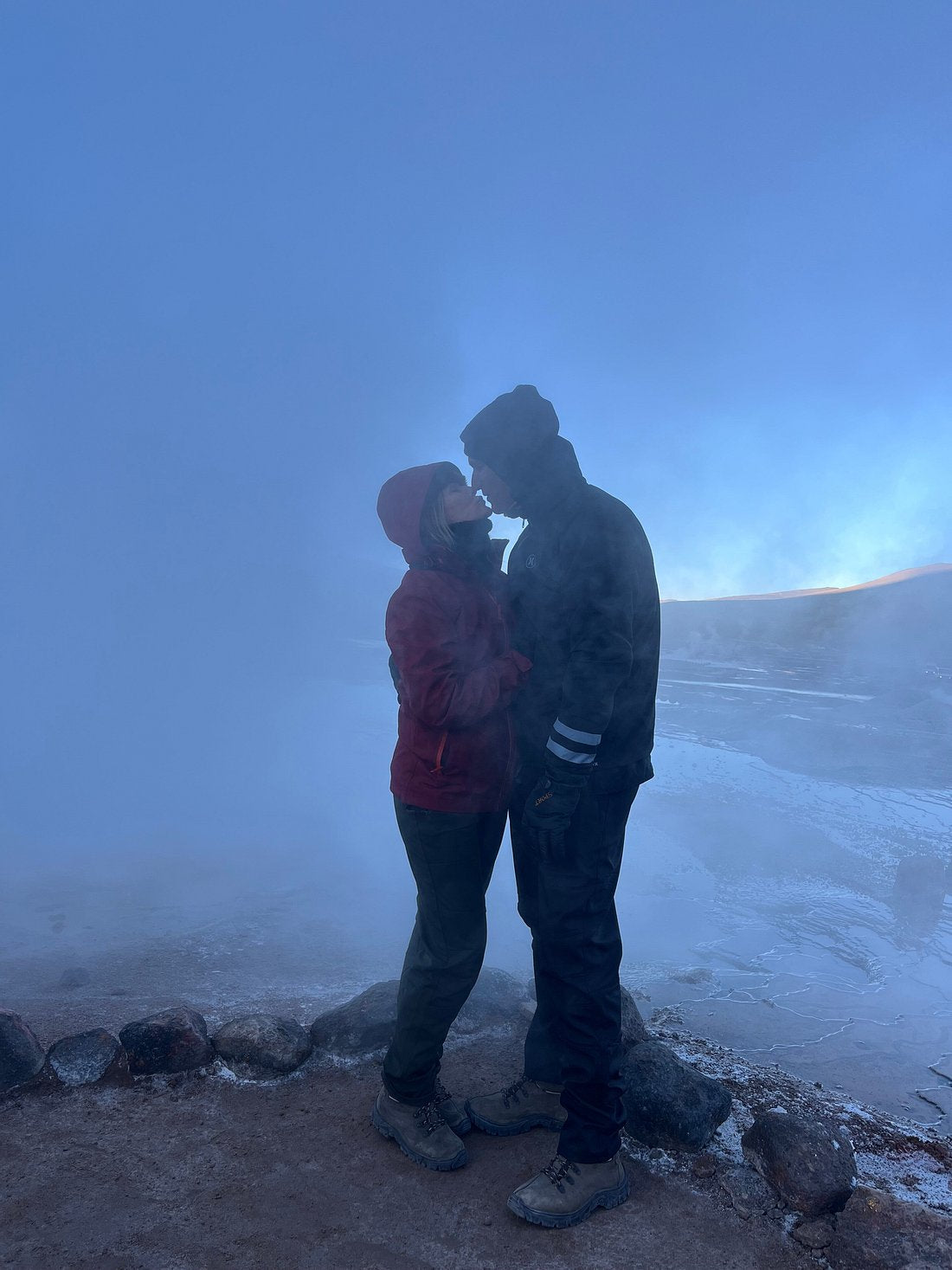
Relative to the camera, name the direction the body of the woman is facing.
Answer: to the viewer's right

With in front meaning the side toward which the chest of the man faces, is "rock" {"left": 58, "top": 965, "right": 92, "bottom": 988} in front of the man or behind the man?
in front

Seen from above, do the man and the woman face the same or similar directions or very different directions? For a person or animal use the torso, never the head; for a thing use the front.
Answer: very different directions

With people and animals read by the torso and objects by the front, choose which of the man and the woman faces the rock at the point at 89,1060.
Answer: the man

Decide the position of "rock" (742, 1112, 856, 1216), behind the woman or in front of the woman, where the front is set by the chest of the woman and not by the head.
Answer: in front

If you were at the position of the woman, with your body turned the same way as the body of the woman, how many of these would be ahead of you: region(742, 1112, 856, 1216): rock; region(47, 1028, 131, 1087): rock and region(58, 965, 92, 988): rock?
1

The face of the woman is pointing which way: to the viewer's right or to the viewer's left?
to the viewer's right

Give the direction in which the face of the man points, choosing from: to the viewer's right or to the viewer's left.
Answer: to the viewer's left

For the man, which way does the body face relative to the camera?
to the viewer's left
